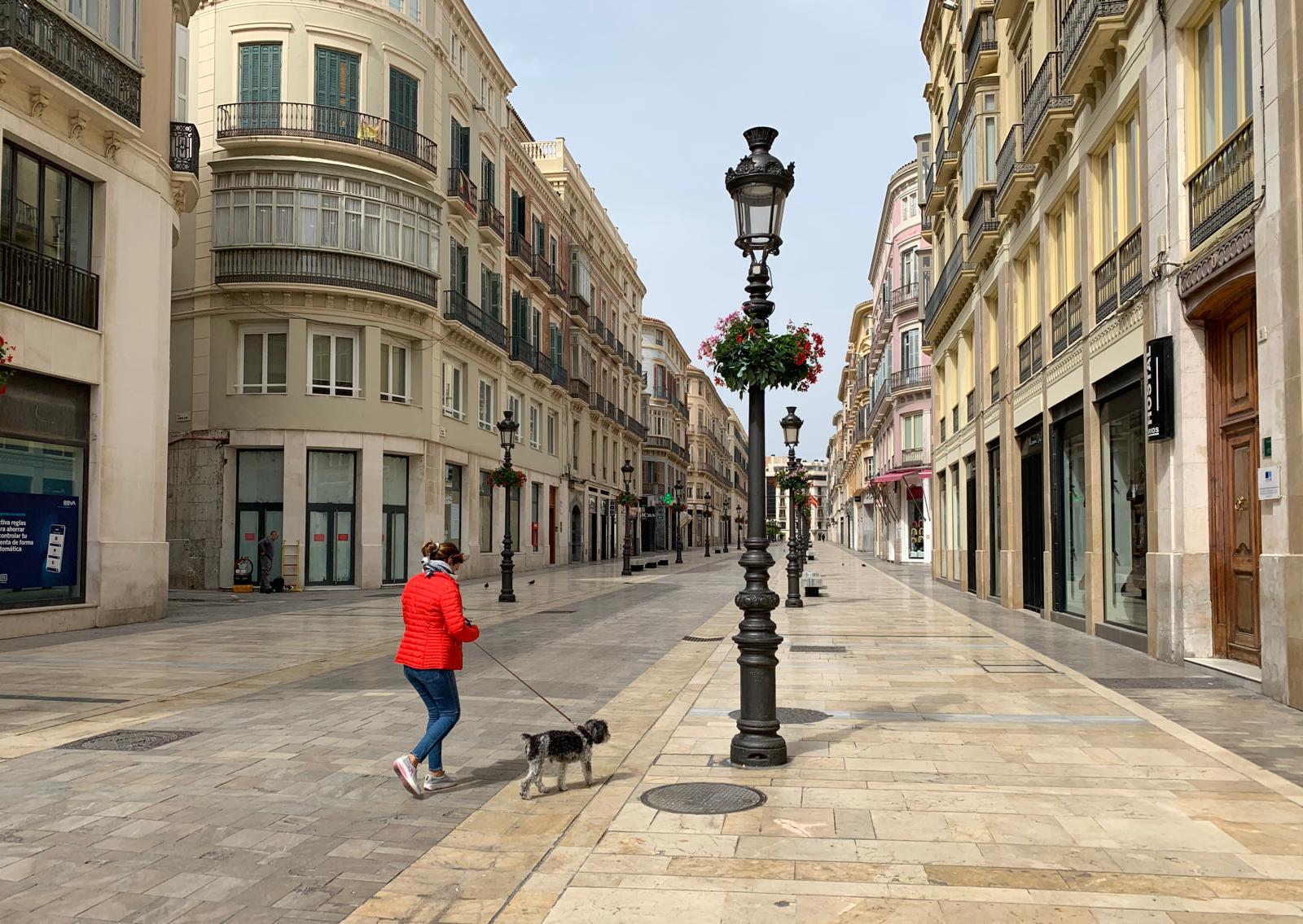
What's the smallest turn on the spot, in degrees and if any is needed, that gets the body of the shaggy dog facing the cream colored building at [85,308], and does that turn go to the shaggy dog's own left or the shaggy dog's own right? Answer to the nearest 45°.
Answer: approximately 135° to the shaggy dog's own left

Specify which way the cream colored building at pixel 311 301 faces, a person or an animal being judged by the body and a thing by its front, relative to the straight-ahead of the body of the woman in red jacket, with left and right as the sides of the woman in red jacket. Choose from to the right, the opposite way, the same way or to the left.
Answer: to the right

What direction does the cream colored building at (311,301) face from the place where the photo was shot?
facing the viewer and to the right of the viewer

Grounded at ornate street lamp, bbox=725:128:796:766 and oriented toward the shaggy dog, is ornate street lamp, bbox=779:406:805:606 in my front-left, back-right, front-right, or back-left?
back-right

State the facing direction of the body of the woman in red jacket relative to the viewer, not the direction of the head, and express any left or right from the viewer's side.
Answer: facing away from the viewer and to the right of the viewer

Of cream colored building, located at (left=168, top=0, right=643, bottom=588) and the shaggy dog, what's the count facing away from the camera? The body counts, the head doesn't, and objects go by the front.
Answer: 0

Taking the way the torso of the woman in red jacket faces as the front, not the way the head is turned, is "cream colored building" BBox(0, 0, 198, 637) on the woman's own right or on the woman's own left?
on the woman's own left

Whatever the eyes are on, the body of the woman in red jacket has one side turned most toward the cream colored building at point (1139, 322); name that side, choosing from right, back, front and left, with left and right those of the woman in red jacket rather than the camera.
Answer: front

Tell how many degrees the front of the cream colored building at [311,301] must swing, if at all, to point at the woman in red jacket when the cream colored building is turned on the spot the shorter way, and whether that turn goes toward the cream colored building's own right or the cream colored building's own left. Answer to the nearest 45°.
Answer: approximately 45° to the cream colored building's own right

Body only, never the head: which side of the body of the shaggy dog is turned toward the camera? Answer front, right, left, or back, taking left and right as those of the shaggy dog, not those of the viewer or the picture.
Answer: right

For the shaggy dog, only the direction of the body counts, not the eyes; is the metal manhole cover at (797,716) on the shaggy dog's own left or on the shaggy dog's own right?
on the shaggy dog's own left

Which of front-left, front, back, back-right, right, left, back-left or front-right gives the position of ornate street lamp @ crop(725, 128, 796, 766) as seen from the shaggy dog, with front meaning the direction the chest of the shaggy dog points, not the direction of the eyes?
front-left

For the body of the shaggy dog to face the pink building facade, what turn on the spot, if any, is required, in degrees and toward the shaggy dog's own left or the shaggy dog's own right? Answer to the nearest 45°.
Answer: approximately 90° to the shaggy dog's own left

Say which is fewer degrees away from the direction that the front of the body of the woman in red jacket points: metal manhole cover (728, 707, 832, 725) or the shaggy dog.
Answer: the metal manhole cover

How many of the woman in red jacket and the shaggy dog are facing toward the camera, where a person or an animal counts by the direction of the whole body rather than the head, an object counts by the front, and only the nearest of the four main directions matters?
0

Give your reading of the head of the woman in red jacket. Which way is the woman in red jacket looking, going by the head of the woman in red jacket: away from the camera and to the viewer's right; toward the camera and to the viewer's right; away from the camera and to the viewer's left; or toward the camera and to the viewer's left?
away from the camera and to the viewer's right

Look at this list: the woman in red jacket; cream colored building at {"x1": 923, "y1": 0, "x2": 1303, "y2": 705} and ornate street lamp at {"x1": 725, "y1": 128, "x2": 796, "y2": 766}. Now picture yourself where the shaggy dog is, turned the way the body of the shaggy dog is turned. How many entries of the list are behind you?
1

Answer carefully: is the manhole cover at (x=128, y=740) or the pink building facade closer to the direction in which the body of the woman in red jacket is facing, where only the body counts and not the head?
the pink building facade

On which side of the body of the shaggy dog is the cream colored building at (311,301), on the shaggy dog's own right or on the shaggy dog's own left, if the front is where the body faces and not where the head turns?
on the shaggy dog's own left

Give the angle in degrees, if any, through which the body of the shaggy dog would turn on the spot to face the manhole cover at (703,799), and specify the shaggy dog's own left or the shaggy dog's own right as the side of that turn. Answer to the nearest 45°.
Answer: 0° — it already faces it

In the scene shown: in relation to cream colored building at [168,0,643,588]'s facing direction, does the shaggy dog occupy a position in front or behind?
in front
